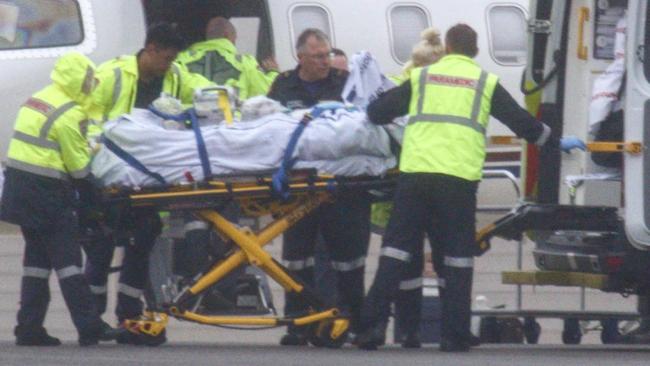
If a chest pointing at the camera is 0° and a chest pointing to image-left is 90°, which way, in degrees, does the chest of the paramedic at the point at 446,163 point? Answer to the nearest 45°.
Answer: approximately 180°

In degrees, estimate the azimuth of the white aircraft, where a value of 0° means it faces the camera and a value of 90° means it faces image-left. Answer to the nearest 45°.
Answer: approximately 90°

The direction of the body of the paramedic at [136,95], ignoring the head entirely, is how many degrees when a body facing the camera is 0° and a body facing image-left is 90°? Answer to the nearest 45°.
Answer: approximately 315°

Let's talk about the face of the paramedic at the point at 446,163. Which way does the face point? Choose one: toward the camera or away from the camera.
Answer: away from the camera

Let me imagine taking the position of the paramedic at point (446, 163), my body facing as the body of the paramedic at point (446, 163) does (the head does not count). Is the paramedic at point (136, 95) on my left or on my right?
on my left

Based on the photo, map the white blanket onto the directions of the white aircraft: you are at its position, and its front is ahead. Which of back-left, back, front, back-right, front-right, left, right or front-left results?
left

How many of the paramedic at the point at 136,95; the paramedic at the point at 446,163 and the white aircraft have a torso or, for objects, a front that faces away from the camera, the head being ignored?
1

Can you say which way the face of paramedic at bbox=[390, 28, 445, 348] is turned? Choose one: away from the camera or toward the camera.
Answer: away from the camera

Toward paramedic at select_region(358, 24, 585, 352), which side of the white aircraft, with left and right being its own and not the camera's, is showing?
left

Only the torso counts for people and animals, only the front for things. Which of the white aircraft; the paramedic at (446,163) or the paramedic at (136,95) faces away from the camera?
the paramedic at (446,163)

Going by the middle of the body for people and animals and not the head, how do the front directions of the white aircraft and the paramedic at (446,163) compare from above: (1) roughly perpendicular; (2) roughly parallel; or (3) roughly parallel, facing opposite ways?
roughly perpendicular

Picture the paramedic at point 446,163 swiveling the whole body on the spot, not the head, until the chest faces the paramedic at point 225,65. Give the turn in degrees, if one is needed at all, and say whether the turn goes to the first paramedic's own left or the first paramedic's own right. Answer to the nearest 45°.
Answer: approximately 45° to the first paramedic's own left
